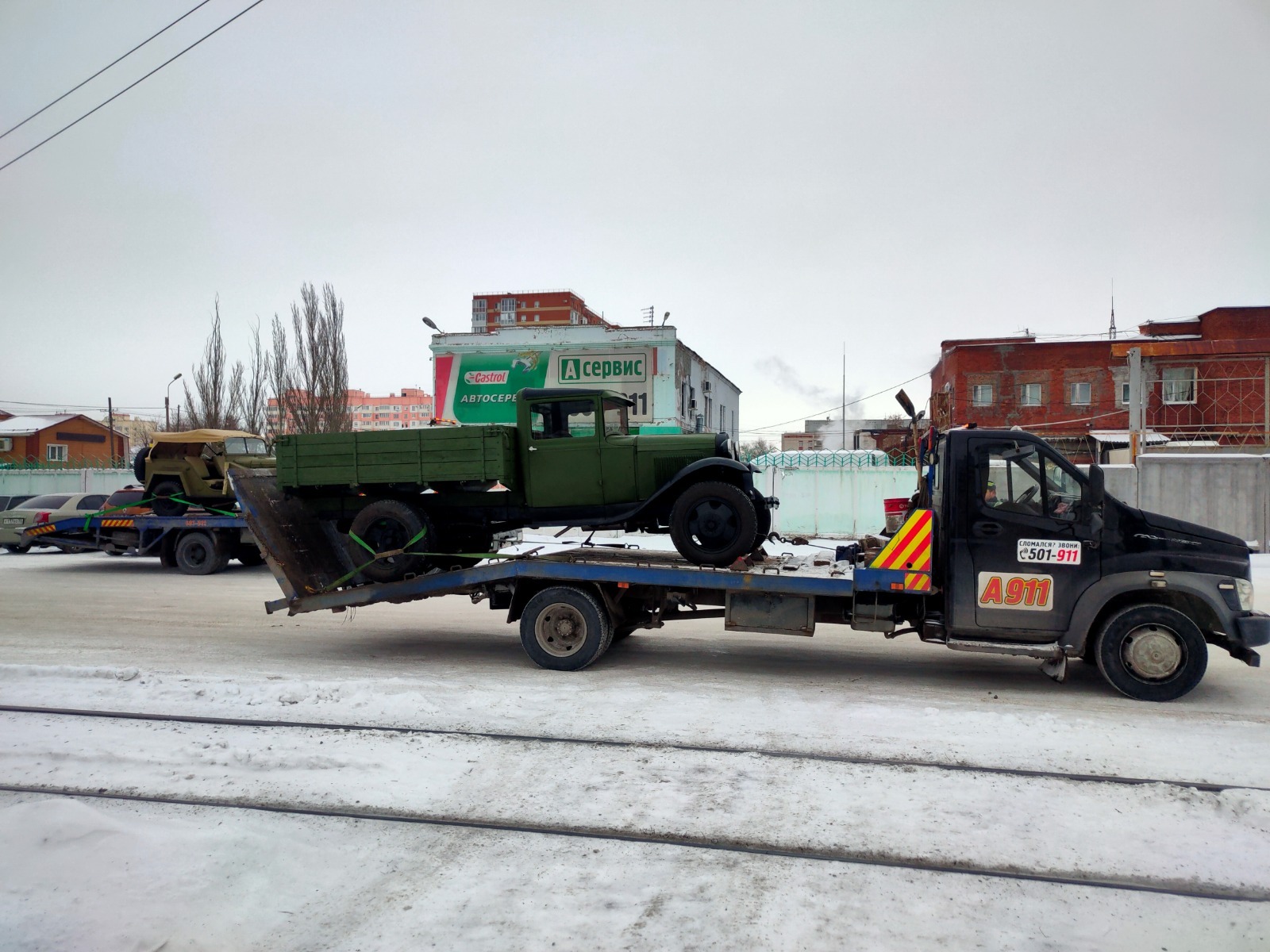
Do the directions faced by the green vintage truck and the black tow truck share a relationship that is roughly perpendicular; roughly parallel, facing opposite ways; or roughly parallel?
roughly parallel

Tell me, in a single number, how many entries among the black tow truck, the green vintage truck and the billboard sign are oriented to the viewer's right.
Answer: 2

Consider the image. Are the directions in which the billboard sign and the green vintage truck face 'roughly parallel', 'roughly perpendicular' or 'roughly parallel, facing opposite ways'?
roughly perpendicular

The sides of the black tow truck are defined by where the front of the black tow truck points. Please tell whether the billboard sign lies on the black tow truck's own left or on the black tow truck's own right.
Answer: on the black tow truck's own left

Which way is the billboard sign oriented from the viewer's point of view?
toward the camera

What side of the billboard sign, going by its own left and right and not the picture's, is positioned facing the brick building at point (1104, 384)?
left

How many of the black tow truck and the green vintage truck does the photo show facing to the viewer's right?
2

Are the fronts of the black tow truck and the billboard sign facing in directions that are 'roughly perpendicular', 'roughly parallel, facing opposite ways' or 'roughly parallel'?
roughly perpendicular

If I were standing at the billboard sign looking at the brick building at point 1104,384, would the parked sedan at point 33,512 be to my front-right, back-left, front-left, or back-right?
back-right

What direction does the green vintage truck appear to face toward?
to the viewer's right

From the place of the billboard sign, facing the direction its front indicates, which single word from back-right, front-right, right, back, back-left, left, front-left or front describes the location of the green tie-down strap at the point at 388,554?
front

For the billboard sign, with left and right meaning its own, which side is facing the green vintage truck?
front

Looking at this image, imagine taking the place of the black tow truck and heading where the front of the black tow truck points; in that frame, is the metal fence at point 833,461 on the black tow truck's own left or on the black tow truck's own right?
on the black tow truck's own left

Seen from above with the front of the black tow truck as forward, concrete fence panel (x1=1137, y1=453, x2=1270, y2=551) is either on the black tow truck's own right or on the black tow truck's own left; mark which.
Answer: on the black tow truck's own left

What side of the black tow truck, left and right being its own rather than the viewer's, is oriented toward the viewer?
right

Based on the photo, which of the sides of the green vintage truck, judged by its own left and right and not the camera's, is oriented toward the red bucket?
front

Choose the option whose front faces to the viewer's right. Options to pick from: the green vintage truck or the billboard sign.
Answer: the green vintage truck
